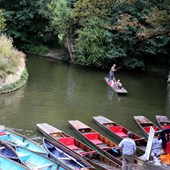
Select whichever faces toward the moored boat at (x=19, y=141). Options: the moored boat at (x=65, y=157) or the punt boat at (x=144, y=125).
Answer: the moored boat at (x=65, y=157)

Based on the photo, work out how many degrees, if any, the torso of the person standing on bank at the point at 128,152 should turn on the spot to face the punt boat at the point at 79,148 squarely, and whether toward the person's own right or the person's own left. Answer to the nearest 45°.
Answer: approximately 45° to the person's own left

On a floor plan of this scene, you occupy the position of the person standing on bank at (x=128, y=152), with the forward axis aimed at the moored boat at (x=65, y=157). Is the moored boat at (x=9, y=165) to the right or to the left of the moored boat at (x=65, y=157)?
left

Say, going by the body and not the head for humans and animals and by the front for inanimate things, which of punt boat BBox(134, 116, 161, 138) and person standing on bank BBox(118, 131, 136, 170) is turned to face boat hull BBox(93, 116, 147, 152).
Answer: the person standing on bank

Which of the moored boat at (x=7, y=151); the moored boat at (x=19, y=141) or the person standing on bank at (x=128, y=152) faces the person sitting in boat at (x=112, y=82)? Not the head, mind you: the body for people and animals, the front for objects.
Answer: the person standing on bank
